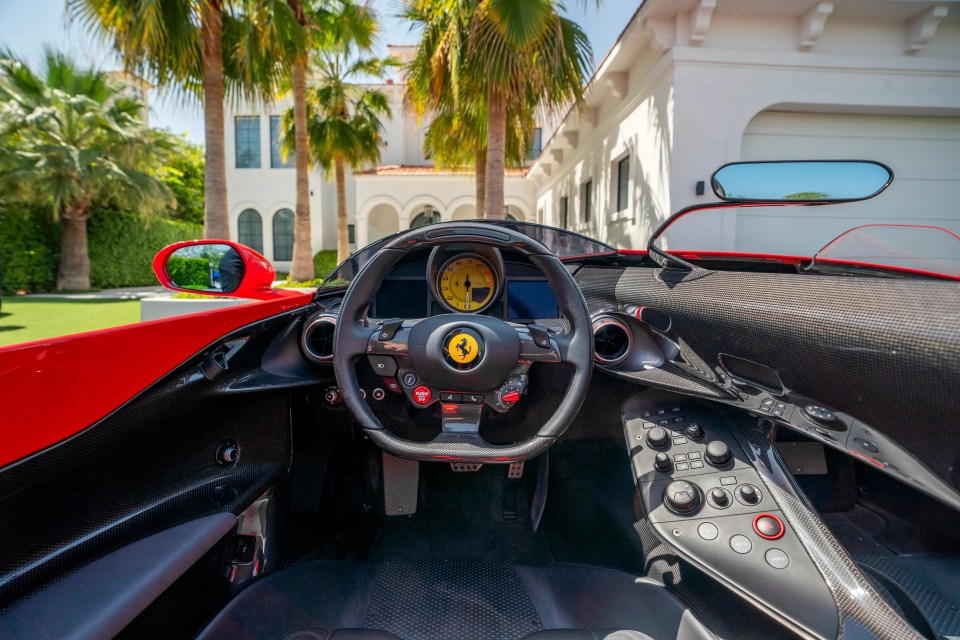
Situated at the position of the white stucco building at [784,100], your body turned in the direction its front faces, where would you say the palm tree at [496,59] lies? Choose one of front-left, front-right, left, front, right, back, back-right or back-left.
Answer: right

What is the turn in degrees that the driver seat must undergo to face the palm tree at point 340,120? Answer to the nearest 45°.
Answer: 0° — it already faces it

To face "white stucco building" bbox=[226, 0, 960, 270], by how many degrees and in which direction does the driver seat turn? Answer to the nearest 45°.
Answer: approximately 45° to its right

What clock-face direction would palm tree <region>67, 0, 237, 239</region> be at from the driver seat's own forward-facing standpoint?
The palm tree is roughly at 11 o'clock from the driver seat.

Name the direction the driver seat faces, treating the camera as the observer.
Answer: facing away from the viewer

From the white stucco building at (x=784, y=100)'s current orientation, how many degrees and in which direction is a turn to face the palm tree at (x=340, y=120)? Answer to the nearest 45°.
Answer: approximately 135° to its right

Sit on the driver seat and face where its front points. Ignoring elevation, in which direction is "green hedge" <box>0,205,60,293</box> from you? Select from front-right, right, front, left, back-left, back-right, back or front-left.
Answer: front-left

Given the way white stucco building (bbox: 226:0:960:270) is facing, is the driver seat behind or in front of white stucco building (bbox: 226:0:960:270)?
in front

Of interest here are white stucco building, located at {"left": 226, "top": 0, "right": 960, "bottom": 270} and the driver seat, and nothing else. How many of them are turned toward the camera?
1

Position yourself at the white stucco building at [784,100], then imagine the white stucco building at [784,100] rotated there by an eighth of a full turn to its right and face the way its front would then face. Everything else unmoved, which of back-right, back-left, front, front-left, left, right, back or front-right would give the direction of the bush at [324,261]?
right

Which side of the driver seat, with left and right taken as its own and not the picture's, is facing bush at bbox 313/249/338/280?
front

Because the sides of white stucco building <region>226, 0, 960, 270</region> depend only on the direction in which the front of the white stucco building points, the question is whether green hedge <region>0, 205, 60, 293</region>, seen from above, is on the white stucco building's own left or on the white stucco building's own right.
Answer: on the white stucco building's own right

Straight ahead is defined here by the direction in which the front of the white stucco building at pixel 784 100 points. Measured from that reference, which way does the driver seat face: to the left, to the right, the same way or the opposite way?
the opposite way
